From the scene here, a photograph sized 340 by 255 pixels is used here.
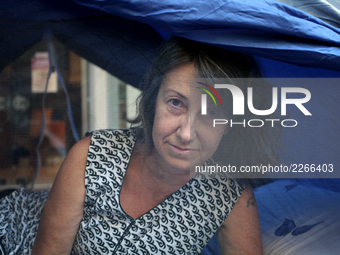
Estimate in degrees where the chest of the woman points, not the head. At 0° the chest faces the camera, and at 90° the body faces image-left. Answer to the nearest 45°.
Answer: approximately 0°
